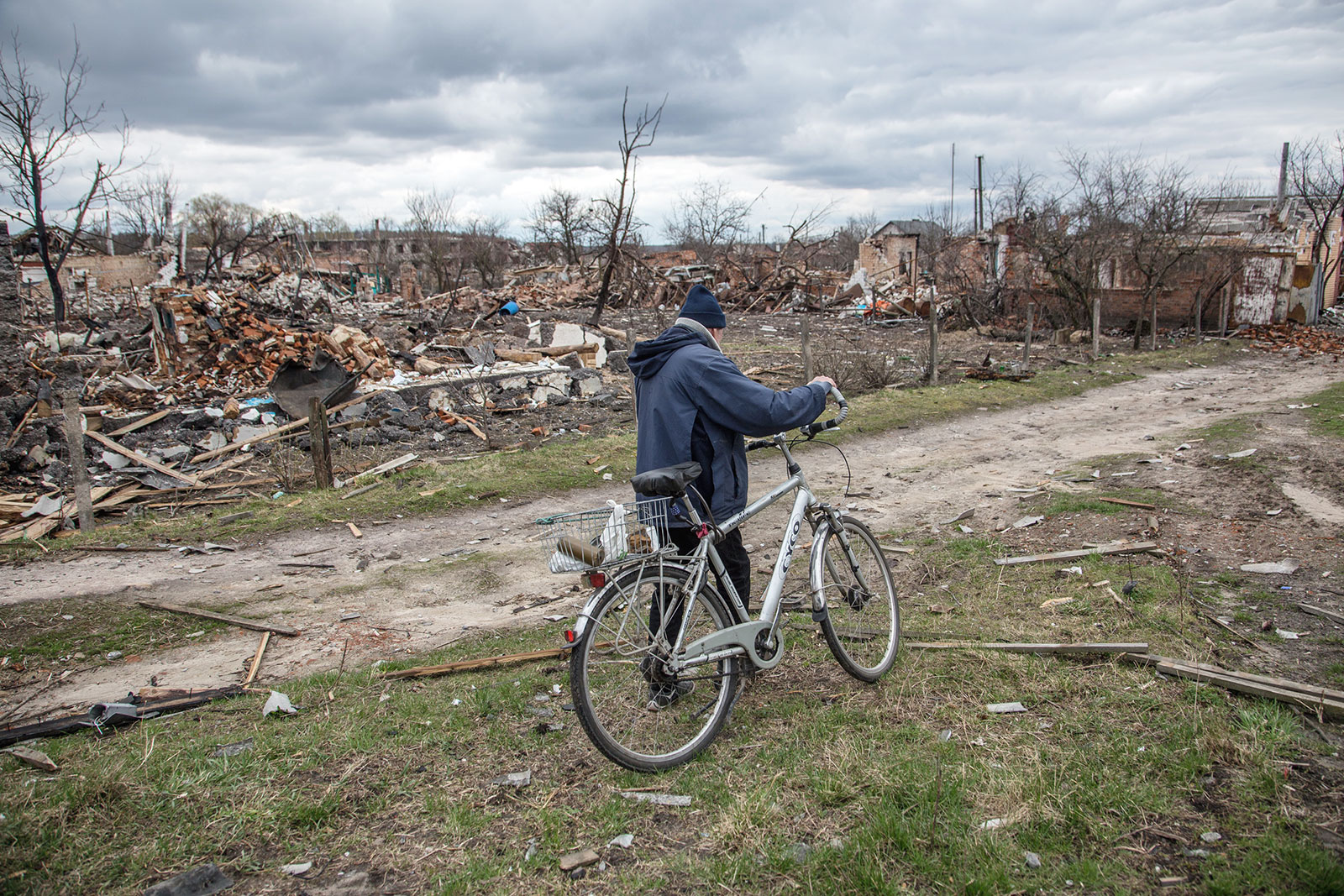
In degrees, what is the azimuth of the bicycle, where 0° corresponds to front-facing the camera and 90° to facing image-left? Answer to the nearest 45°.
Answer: approximately 225°

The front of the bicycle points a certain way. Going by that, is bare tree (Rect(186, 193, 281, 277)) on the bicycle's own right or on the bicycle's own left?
on the bicycle's own left

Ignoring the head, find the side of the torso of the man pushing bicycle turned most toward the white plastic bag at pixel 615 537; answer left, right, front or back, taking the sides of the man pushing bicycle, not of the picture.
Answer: back

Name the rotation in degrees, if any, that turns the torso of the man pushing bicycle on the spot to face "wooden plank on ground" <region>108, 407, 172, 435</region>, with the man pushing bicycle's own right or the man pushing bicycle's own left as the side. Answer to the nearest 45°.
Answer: approximately 90° to the man pushing bicycle's own left

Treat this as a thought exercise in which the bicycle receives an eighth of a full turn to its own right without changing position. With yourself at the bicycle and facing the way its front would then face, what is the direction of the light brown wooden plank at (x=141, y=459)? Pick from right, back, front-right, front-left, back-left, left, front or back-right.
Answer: back-left

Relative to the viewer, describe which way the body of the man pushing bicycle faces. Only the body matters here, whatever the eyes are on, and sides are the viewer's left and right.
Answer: facing away from the viewer and to the right of the viewer

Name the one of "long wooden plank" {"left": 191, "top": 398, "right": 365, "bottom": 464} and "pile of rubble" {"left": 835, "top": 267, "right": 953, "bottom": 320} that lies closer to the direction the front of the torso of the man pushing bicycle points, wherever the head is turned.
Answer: the pile of rubble

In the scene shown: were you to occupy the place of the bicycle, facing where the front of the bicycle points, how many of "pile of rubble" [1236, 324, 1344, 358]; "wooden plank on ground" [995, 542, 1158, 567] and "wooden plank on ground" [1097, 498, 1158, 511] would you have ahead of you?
3

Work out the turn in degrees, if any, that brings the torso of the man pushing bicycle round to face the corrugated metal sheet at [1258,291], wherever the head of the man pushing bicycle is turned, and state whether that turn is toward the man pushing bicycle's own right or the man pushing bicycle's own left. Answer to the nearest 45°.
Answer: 0° — they already face it

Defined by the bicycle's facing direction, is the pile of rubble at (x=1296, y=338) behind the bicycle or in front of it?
in front

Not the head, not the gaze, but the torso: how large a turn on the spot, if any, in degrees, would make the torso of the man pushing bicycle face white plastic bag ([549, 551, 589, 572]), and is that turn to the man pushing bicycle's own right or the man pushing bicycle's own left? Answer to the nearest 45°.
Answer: approximately 180°

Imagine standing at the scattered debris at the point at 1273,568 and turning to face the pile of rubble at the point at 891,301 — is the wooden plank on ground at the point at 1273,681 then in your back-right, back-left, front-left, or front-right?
back-left

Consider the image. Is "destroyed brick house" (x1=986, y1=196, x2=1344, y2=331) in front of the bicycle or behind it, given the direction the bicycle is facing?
in front

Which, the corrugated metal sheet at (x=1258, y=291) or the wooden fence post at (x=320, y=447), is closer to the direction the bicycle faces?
the corrugated metal sheet
